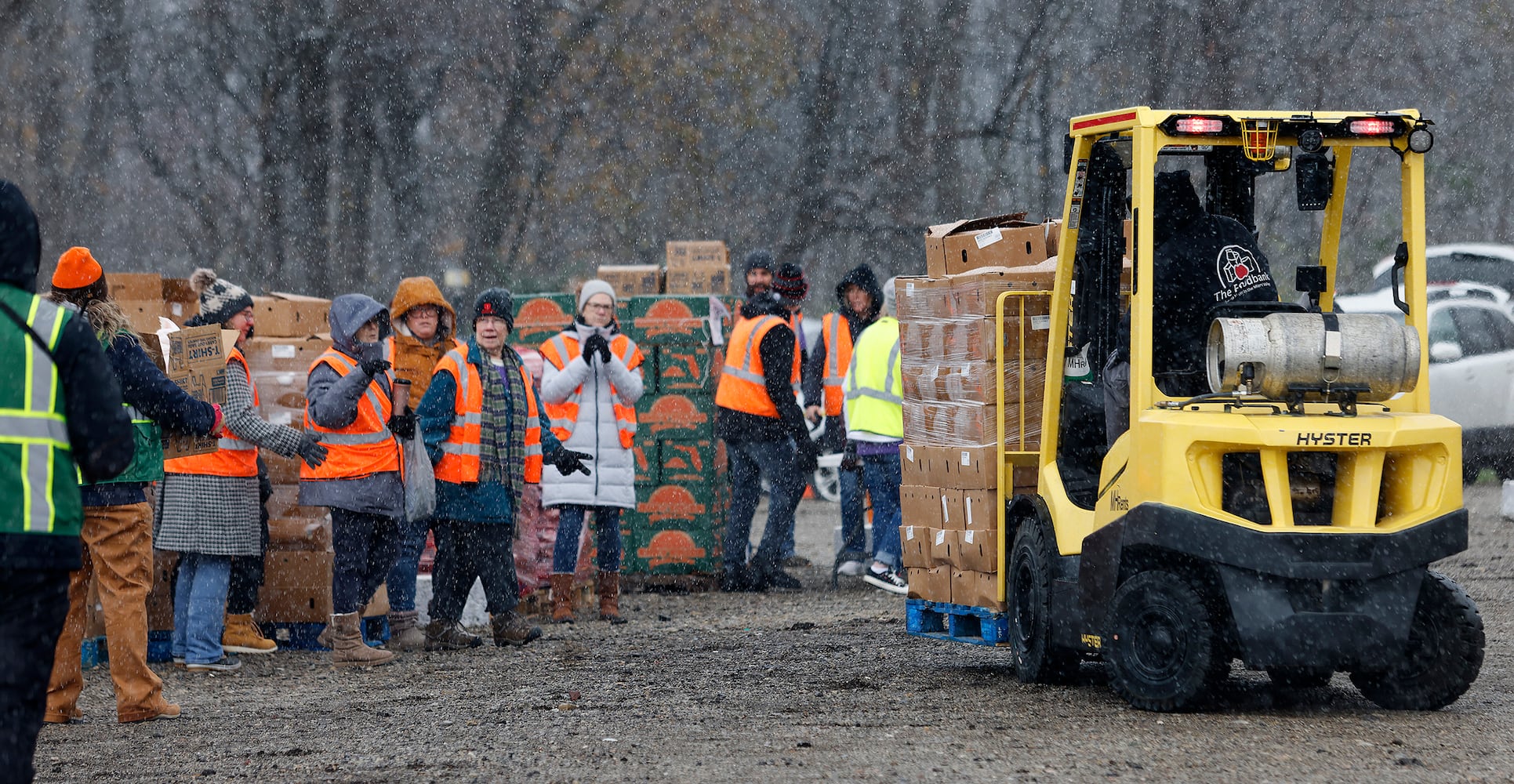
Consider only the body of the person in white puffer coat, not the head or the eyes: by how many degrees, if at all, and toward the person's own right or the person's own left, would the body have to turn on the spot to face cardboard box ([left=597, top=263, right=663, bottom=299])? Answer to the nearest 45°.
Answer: approximately 180°

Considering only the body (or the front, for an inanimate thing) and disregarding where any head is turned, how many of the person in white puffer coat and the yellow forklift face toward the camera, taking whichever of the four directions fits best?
1

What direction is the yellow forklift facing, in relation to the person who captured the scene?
facing away from the viewer and to the left of the viewer

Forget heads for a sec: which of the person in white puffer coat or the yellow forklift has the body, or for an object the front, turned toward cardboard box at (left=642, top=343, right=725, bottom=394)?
the yellow forklift

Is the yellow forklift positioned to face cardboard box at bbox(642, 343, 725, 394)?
yes
